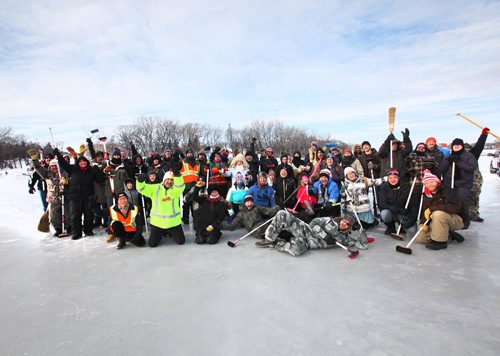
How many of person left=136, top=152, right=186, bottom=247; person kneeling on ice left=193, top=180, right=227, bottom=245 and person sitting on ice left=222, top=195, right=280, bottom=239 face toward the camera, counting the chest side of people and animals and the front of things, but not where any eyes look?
3

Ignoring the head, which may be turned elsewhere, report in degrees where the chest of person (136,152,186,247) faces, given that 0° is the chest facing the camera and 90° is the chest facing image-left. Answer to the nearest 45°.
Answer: approximately 0°

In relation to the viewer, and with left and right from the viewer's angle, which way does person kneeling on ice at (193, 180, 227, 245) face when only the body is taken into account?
facing the viewer

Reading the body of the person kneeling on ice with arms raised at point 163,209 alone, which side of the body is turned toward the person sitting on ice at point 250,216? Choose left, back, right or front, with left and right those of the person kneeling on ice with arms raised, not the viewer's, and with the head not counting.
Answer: left

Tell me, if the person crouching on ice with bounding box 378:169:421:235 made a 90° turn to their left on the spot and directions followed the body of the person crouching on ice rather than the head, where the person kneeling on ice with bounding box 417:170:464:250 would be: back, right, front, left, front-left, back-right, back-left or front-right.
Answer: front-right

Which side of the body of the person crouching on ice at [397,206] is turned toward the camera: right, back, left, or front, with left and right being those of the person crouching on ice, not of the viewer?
front

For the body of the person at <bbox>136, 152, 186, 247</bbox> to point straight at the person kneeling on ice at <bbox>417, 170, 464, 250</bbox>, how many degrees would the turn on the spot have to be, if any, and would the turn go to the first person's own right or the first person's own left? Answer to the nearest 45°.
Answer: approximately 45° to the first person's own left

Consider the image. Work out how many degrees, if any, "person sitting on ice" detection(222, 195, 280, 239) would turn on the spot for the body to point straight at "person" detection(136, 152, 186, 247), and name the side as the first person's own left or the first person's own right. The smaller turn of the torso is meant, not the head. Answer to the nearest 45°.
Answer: approximately 90° to the first person's own right

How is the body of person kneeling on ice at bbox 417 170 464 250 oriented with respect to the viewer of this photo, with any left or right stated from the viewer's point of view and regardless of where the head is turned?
facing the viewer and to the left of the viewer

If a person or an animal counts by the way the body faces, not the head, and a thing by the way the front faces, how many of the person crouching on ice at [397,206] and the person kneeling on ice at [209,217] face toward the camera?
2

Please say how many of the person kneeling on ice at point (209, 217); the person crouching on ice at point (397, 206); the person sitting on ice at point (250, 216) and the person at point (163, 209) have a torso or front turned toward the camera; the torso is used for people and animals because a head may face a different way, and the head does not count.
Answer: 4

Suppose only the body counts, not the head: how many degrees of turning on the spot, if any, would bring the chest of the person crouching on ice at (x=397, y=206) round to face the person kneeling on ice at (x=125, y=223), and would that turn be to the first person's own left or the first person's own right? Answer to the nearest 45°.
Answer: approximately 45° to the first person's own right

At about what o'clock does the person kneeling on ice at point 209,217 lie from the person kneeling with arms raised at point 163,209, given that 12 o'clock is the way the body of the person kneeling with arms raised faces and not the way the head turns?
The person kneeling on ice is roughly at 9 o'clock from the person kneeling with arms raised.
